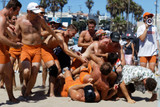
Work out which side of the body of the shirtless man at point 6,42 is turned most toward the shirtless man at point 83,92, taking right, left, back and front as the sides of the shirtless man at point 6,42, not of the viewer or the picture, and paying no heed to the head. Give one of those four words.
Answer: front

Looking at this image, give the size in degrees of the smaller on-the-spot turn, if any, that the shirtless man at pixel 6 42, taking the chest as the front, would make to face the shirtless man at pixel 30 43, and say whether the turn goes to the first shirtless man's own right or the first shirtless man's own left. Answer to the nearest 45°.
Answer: approximately 45° to the first shirtless man's own left

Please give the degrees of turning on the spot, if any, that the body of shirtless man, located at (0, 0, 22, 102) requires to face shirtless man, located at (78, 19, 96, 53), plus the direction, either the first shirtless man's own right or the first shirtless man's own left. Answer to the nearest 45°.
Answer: approximately 45° to the first shirtless man's own left

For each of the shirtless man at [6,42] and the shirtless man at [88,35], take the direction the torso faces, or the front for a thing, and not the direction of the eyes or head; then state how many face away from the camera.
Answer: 0

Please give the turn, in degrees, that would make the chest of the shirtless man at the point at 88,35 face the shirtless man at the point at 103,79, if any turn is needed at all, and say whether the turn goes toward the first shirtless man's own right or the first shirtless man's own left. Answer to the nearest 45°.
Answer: approximately 45° to the first shirtless man's own right

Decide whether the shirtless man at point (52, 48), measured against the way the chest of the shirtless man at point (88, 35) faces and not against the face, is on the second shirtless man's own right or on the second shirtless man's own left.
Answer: on the second shirtless man's own right

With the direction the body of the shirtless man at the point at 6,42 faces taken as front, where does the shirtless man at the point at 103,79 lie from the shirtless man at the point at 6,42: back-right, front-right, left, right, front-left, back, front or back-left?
front

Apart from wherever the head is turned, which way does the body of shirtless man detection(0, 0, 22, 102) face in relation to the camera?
to the viewer's right

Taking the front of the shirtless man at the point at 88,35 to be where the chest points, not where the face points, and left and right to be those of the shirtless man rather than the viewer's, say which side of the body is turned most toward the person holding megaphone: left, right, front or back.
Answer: front

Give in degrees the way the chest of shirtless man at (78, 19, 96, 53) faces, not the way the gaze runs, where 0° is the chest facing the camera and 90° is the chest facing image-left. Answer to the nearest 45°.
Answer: approximately 315°

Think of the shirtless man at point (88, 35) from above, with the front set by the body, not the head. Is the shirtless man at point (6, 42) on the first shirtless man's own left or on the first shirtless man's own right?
on the first shirtless man's own right
